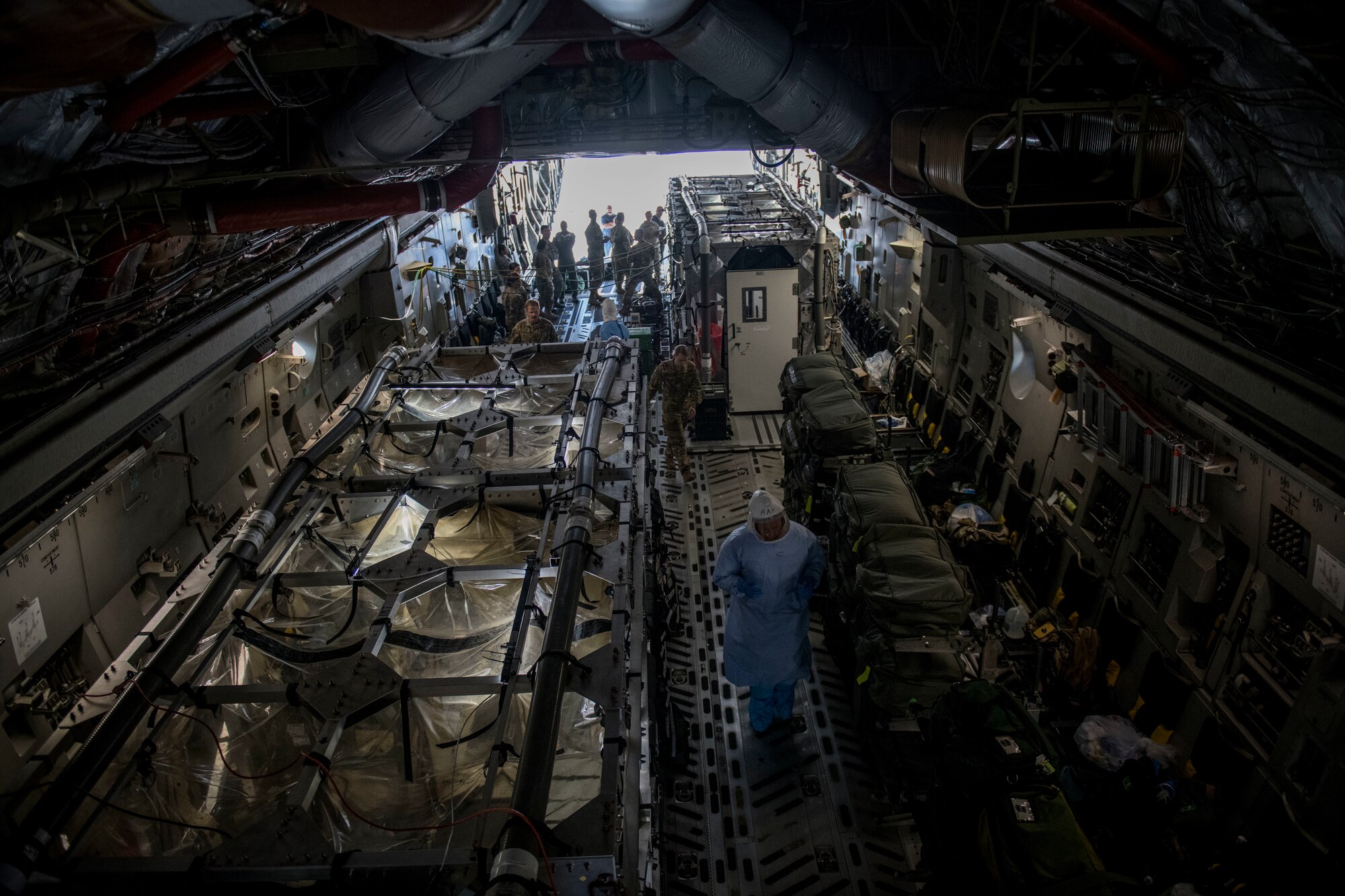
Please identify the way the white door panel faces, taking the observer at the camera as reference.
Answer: facing the viewer

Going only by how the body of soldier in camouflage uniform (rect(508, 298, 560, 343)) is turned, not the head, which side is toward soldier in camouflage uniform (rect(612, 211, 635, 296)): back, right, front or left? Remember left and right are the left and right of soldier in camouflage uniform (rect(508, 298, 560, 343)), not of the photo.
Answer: back

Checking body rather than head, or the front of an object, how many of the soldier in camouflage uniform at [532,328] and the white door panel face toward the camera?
2

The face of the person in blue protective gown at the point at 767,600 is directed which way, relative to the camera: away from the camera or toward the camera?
toward the camera

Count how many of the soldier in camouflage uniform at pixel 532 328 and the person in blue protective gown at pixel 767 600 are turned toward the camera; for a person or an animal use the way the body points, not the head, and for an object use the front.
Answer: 2

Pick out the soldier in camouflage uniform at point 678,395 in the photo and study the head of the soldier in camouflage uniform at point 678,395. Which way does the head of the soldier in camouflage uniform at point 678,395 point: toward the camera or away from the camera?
toward the camera

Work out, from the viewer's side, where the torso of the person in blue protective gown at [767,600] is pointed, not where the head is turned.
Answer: toward the camera

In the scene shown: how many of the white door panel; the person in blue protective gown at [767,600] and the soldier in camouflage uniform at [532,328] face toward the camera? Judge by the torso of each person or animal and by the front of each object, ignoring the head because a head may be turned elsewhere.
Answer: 3

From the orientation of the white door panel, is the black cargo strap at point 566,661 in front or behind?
in front

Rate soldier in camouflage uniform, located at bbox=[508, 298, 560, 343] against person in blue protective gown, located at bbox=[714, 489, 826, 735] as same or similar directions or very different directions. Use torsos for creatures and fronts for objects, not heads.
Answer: same or similar directions

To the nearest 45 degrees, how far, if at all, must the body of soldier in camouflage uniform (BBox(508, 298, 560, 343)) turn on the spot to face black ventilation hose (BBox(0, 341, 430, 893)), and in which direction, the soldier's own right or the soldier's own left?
0° — they already face it

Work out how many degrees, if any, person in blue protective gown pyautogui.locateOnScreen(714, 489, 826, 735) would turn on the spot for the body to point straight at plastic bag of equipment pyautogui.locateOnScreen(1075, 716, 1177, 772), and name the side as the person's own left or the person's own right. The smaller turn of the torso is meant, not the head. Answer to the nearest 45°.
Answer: approximately 90° to the person's own left

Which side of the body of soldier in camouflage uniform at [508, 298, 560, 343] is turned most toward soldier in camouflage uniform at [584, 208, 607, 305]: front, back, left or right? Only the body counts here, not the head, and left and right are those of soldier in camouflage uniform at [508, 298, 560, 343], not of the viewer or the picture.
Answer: back
